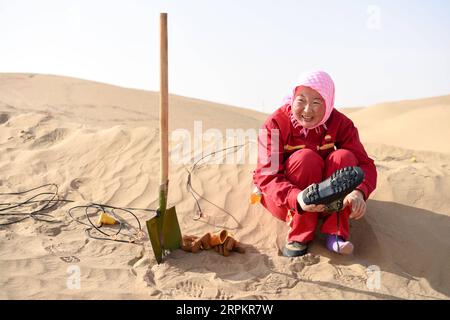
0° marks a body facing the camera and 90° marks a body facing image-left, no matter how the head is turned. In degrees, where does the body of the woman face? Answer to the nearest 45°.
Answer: approximately 0°

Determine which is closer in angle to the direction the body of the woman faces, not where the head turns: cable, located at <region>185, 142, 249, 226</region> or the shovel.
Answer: the shovel

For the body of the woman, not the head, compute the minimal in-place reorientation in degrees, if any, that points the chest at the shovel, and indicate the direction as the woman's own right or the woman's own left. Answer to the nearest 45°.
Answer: approximately 90° to the woman's own right

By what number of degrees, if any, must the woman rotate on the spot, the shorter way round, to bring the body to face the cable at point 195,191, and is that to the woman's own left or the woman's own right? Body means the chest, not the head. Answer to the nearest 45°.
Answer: approximately 135° to the woman's own right
